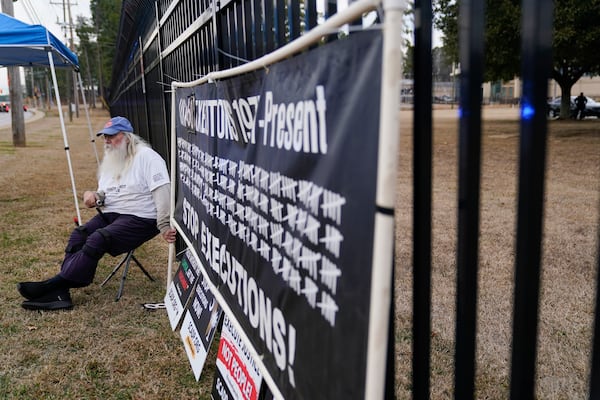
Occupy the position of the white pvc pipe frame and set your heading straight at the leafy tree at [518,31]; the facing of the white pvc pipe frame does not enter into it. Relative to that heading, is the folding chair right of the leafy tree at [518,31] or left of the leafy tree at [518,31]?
left

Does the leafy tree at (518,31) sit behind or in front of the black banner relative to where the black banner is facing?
behind

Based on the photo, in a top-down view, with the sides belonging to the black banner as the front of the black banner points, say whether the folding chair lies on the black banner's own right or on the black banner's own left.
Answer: on the black banner's own right

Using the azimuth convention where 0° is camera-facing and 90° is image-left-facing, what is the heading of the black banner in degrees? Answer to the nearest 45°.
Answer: approximately 45°

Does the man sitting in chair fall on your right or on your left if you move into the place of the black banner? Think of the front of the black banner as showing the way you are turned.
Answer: on your right

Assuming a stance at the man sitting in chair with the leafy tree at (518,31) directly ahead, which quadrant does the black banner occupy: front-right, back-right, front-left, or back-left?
back-right
